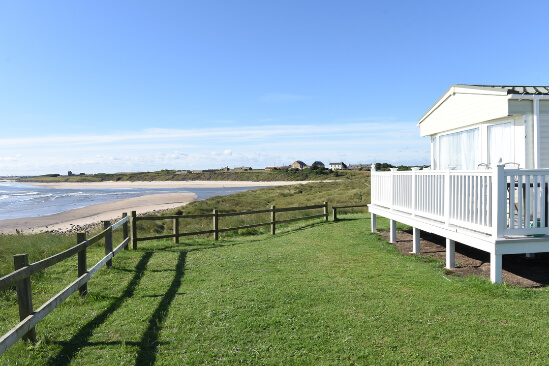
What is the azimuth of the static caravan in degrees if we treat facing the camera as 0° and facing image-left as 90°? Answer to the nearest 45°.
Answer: approximately 45°
